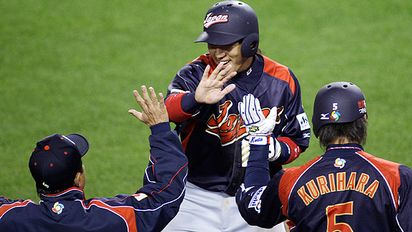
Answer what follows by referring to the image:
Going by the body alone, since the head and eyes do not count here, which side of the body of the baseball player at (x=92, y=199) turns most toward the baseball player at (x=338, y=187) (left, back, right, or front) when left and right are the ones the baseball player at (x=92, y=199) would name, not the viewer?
right

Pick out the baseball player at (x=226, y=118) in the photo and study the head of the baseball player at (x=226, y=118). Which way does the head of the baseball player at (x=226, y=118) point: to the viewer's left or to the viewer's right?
to the viewer's left

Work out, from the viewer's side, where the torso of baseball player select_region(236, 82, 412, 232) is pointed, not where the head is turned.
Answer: away from the camera

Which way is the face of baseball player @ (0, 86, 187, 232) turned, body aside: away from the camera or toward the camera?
away from the camera

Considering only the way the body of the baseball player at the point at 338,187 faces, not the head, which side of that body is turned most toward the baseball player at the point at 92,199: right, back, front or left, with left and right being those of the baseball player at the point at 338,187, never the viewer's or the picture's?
left

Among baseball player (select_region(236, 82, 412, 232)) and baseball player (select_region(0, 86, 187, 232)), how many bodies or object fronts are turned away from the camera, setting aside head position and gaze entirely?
2

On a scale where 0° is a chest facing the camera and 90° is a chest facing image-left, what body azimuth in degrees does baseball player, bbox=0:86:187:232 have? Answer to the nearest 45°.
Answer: approximately 180°
